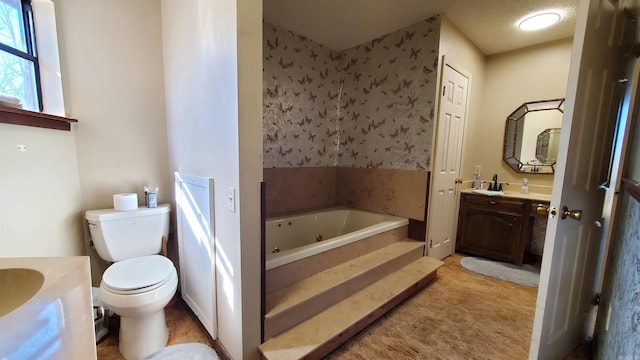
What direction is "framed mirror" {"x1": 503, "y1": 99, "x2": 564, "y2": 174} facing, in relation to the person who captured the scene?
facing the viewer and to the left of the viewer

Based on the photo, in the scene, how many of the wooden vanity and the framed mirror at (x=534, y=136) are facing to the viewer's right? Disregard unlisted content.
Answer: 0

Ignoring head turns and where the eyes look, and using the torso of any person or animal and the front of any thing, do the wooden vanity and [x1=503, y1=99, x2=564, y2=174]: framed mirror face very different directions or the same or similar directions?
same or similar directions

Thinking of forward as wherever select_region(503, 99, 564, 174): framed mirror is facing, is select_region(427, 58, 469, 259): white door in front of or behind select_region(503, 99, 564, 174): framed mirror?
in front

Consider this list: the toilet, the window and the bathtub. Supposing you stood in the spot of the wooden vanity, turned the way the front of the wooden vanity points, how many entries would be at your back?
0

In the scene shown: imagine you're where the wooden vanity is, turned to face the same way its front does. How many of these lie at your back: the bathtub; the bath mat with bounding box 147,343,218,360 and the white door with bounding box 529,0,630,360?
0

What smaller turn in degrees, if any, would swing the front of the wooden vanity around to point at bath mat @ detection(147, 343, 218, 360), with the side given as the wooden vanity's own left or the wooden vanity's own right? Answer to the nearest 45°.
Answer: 0° — it already faces it

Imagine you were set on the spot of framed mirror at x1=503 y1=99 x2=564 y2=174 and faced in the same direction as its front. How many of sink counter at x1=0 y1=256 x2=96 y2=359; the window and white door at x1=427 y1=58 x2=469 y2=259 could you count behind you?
0
